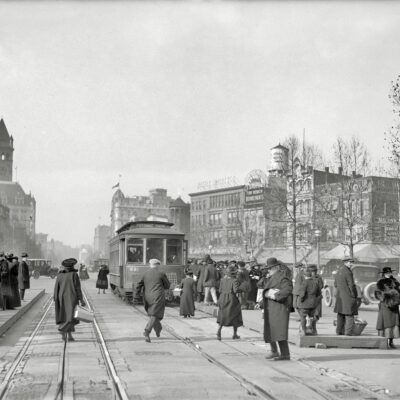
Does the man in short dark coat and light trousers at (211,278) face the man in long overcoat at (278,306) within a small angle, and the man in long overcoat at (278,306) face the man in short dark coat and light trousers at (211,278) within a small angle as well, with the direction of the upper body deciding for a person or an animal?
no

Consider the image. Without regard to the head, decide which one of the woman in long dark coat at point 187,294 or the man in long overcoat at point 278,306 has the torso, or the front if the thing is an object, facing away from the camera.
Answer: the woman in long dark coat

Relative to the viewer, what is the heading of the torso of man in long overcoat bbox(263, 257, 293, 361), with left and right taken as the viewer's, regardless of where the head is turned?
facing to the left of the viewer

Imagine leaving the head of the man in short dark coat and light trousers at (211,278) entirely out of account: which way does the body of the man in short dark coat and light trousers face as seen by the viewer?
away from the camera

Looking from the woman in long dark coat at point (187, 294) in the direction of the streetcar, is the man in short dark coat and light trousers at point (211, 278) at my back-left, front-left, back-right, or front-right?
front-right

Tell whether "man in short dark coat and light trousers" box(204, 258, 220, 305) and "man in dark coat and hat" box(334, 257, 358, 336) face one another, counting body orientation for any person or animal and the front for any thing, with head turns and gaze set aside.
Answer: no

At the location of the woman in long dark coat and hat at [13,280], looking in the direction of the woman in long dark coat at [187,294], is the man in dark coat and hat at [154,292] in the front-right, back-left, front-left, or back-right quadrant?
front-right

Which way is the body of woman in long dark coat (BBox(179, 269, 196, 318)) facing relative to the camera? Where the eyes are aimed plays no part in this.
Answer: away from the camera

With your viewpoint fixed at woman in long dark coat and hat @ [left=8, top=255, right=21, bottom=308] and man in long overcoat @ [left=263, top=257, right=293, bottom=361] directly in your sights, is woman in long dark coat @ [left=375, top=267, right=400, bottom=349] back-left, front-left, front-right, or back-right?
front-left

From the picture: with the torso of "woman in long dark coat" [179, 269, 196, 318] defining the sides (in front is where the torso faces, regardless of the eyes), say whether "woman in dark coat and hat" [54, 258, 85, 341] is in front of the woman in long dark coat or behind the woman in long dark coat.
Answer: behind
